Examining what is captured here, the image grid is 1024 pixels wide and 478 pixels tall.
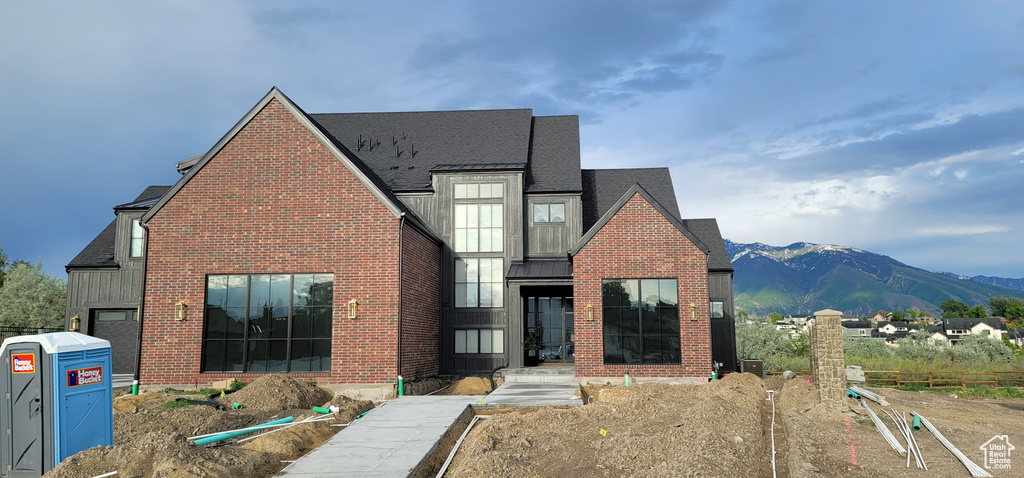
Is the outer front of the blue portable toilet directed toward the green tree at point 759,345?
no

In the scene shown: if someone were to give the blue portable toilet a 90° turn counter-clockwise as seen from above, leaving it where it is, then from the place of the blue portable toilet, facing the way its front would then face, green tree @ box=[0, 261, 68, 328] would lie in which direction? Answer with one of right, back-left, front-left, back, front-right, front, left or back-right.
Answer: back-left

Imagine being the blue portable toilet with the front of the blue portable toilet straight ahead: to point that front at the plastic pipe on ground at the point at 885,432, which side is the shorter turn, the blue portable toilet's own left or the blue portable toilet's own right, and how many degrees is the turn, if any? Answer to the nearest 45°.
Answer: approximately 135° to the blue portable toilet's own left

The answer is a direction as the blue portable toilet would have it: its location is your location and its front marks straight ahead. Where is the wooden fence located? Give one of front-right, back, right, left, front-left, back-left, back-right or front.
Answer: back-left

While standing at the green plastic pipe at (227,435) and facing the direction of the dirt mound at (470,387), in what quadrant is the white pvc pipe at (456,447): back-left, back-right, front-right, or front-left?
front-right

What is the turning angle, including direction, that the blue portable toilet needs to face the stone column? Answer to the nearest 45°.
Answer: approximately 135° to its left

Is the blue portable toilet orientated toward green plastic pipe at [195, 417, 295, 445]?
no

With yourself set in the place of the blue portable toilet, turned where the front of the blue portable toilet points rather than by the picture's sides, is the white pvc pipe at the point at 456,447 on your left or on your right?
on your left

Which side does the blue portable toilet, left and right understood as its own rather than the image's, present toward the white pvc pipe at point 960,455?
left

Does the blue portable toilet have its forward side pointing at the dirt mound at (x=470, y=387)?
no
